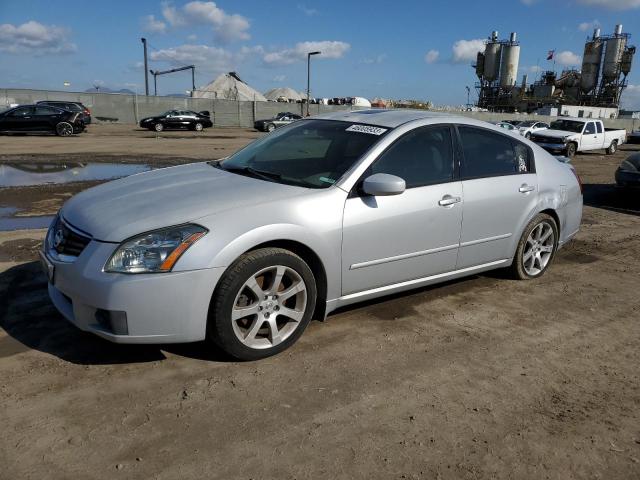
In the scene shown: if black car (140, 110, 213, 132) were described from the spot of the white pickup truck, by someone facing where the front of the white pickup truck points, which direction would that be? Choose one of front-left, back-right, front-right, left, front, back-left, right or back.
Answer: front-right

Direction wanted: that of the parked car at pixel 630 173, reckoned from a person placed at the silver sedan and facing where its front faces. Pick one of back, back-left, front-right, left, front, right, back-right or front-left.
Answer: back

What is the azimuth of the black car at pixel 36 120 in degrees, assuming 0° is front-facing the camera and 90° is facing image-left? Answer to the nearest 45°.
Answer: approximately 90°

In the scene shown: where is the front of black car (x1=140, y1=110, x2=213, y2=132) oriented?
to the viewer's left

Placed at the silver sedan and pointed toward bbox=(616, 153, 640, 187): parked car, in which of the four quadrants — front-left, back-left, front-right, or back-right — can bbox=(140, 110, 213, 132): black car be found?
front-left

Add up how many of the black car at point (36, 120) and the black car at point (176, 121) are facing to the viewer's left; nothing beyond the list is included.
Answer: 2

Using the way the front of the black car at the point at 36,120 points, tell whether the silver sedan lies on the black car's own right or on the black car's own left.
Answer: on the black car's own left

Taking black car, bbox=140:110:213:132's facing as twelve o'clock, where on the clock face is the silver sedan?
The silver sedan is roughly at 9 o'clock from the black car.

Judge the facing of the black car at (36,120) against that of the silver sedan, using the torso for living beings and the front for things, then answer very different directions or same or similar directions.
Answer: same or similar directions

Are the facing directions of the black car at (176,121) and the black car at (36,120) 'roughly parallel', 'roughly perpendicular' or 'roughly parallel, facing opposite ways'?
roughly parallel

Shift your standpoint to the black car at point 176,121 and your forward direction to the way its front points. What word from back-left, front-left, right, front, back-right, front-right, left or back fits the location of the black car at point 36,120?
front-left

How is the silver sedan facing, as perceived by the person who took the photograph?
facing the viewer and to the left of the viewer

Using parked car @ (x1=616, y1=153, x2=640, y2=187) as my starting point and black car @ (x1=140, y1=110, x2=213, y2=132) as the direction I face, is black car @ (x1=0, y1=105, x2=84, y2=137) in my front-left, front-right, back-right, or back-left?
front-left

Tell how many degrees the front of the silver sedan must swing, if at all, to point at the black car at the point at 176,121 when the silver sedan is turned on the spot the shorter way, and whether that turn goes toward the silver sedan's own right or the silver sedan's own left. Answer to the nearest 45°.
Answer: approximately 135° to the silver sedan's own right

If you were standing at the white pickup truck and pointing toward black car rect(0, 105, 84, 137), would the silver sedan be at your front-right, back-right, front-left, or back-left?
front-left
